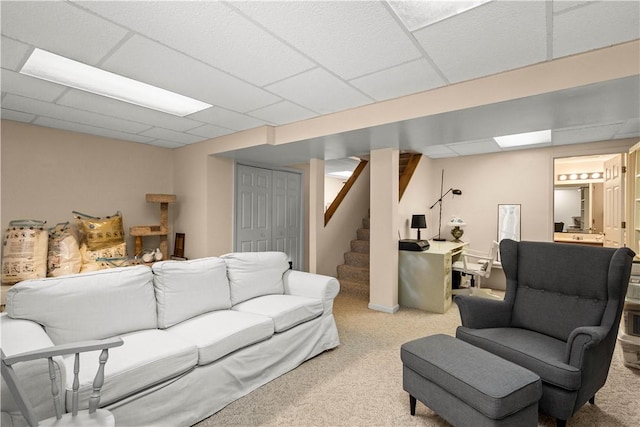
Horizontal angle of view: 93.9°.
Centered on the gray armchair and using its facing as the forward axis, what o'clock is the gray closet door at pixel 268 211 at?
The gray closet door is roughly at 2 o'clock from the gray armchair.

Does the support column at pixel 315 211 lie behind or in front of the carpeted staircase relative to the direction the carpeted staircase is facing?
in front

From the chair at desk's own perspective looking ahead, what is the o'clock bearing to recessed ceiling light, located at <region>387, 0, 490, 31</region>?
The recessed ceiling light is roughly at 9 o'clock from the chair at desk.

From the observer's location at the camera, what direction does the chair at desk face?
facing to the left of the viewer

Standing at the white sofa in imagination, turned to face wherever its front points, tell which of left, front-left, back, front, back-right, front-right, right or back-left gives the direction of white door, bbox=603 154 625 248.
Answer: front-left

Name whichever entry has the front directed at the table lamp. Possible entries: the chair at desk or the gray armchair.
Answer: the chair at desk

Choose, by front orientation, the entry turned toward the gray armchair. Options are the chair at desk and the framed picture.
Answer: the framed picture

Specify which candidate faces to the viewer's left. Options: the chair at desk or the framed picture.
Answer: the chair at desk

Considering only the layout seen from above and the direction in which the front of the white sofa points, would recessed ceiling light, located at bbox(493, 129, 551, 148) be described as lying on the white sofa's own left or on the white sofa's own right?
on the white sofa's own left

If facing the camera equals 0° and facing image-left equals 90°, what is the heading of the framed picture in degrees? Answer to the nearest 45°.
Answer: approximately 0°

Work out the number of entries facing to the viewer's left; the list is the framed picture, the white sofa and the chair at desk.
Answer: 1

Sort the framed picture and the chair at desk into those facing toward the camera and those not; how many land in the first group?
1

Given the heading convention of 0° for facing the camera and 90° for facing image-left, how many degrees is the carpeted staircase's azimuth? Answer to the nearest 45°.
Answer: approximately 45°

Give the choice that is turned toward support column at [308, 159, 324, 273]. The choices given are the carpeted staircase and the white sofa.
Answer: the carpeted staircase
